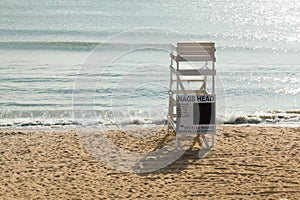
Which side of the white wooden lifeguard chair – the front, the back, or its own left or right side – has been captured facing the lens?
back
